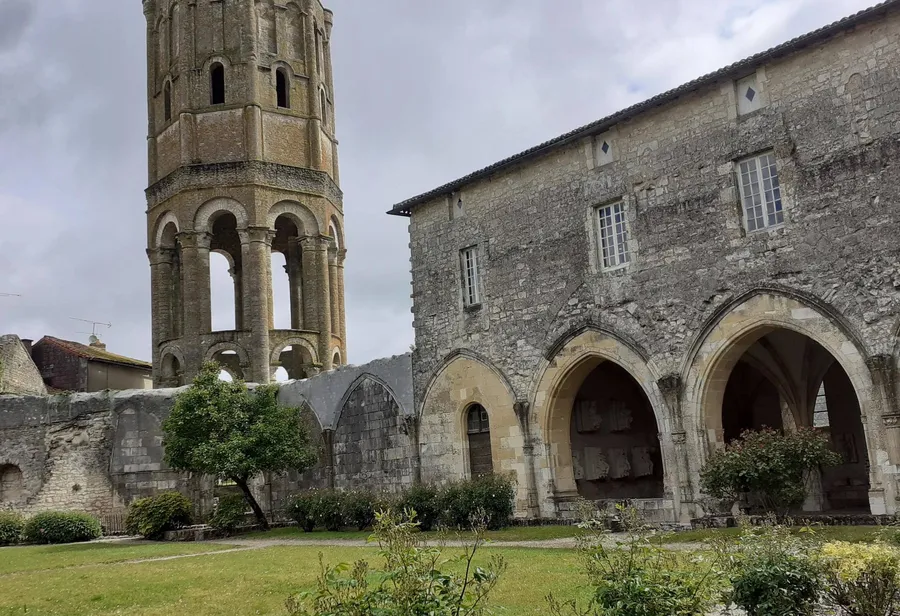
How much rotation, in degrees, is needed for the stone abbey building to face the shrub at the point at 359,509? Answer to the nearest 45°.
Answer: approximately 45° to its right

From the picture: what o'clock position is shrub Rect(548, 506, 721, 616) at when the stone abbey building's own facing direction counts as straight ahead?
The shrub is roughly at 11 o'clock from the stone abbey building.

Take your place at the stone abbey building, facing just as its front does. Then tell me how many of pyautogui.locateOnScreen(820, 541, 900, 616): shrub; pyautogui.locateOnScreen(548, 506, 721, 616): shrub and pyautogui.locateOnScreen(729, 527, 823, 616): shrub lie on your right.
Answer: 0

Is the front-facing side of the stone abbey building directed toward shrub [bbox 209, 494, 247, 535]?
no

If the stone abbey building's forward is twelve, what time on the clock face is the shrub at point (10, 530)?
The shrub is roughly at 2 o'clock from the stone abbey building.

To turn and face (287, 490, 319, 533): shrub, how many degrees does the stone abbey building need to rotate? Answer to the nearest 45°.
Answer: approximately 90° to its right

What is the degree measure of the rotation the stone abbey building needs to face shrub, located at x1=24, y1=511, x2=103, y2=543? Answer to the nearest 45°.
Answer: approximately 45° to its right

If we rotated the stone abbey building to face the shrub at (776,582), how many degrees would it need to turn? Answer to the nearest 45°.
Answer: approximately 45° to its left

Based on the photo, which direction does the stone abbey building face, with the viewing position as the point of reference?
facing the viewer and to the left of the viewer

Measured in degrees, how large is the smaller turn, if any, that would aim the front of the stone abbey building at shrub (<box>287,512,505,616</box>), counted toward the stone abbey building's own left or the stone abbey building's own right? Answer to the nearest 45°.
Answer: approximately 45° to the stone abbey building's own left

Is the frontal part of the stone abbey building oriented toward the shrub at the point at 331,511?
no
